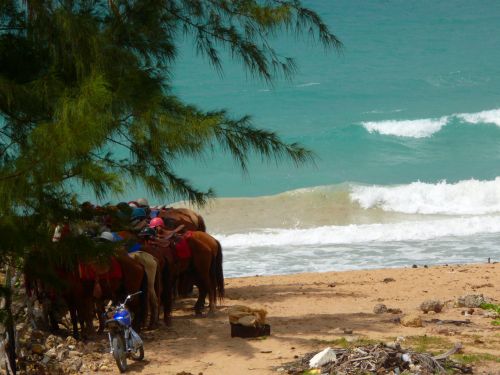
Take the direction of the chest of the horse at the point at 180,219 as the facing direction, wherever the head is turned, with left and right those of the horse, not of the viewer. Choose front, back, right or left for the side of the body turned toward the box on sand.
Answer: left

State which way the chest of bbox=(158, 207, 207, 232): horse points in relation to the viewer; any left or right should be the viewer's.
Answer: facing to the left of the viewer

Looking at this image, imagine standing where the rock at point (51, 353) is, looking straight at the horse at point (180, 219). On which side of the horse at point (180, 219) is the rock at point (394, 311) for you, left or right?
right

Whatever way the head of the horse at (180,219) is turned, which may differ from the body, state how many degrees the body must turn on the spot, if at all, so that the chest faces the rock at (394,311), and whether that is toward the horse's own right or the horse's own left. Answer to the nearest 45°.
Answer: approximately 135° to the horse's own left

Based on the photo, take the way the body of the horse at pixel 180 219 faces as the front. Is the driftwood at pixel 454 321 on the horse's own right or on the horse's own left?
on the horse's own left

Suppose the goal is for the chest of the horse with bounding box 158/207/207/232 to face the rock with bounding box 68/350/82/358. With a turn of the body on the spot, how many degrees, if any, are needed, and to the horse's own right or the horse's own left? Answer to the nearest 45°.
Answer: approximately 90° to the horse's own left
